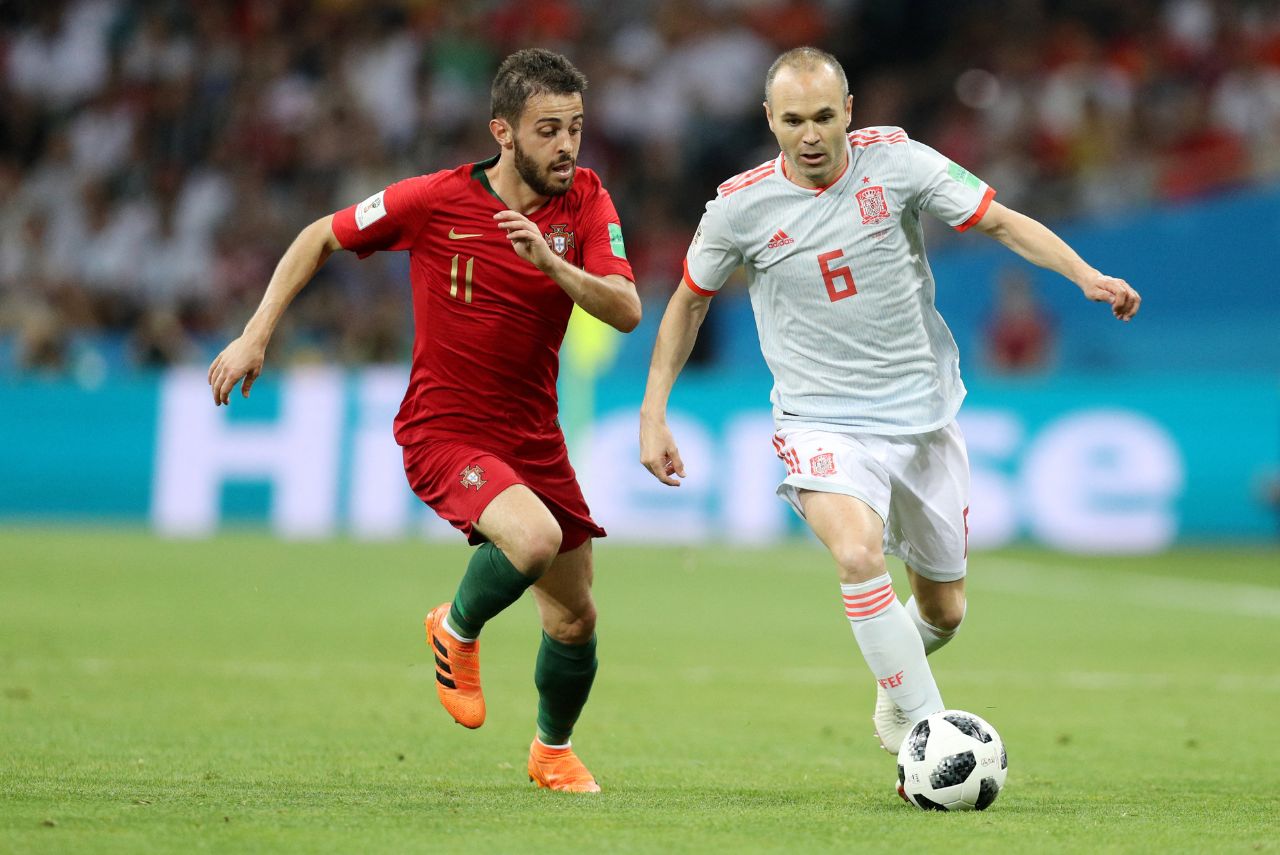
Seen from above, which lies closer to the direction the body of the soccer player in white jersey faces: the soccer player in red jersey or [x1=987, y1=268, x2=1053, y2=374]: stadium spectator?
the soccer player in red jersey

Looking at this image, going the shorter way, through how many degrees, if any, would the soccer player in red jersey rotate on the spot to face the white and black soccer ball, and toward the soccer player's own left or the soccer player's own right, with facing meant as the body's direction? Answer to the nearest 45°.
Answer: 0° — they already face it

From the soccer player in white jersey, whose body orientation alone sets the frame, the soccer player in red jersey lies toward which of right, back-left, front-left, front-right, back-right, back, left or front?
right

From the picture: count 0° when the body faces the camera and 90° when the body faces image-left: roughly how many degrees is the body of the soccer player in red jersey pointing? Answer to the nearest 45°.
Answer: approximately 315°

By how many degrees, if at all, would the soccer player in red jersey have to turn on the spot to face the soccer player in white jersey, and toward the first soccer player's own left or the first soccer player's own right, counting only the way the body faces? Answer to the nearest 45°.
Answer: approximately 45° to the first soccer player's own left

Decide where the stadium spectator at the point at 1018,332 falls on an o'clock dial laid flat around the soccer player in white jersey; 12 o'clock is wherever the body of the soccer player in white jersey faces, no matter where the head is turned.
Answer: The stadium spectator is roughly at 6 o'clock from the soccer player in white jersey.

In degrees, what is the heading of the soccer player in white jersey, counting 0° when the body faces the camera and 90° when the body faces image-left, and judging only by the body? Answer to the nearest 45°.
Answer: approximately 0°

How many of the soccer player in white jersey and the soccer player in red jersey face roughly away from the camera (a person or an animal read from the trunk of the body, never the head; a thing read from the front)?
0
